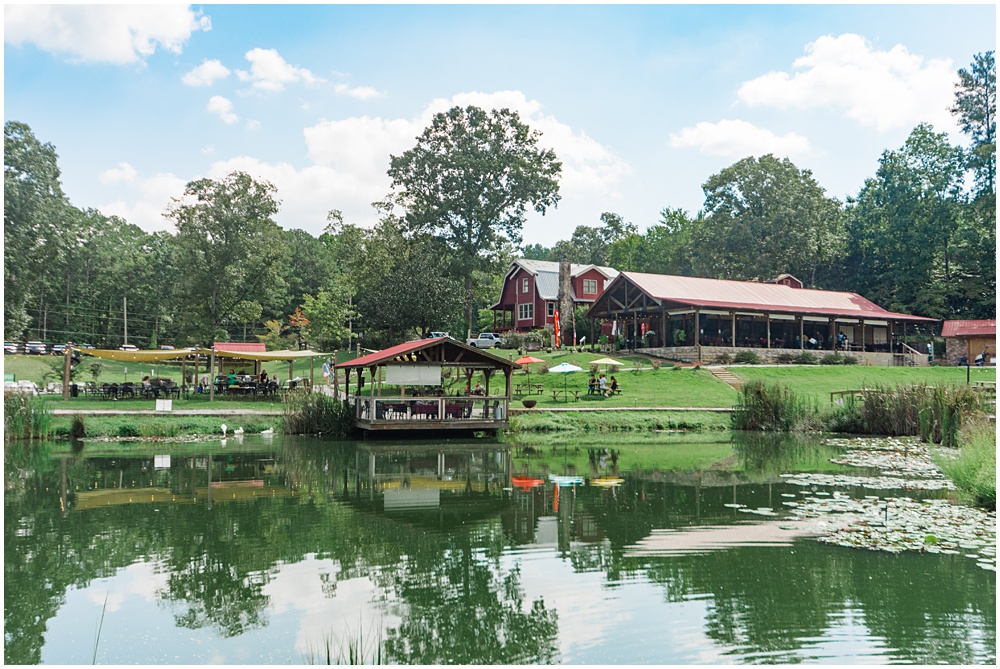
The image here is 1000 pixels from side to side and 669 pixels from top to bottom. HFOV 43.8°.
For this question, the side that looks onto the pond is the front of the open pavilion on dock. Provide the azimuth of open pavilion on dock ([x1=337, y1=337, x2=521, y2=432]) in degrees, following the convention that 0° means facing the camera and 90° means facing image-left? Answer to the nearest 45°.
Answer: approximately 0°

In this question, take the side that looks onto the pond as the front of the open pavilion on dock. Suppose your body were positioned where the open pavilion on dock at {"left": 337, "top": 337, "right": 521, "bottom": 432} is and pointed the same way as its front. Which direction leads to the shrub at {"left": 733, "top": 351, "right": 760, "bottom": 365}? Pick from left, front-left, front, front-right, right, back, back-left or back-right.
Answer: back-left

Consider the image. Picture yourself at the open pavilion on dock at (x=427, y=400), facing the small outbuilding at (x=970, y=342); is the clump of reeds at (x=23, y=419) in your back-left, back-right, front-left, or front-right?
back-left

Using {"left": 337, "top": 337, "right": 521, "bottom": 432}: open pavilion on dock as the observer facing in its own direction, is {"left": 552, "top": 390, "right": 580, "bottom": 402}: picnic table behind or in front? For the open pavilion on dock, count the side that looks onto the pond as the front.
behind

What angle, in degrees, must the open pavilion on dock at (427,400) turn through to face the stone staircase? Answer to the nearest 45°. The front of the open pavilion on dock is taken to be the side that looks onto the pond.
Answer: approximately 135° to its left

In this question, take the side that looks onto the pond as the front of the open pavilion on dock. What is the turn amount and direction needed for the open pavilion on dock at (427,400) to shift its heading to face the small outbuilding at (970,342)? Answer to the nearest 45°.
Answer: approximately 135° to its left

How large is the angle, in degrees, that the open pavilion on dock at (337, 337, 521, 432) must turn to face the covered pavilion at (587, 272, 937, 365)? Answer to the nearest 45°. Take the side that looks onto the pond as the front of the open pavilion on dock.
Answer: approximately 135° to its left

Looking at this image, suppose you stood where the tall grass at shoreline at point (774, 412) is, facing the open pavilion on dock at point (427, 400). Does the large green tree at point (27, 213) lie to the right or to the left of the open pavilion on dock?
right
